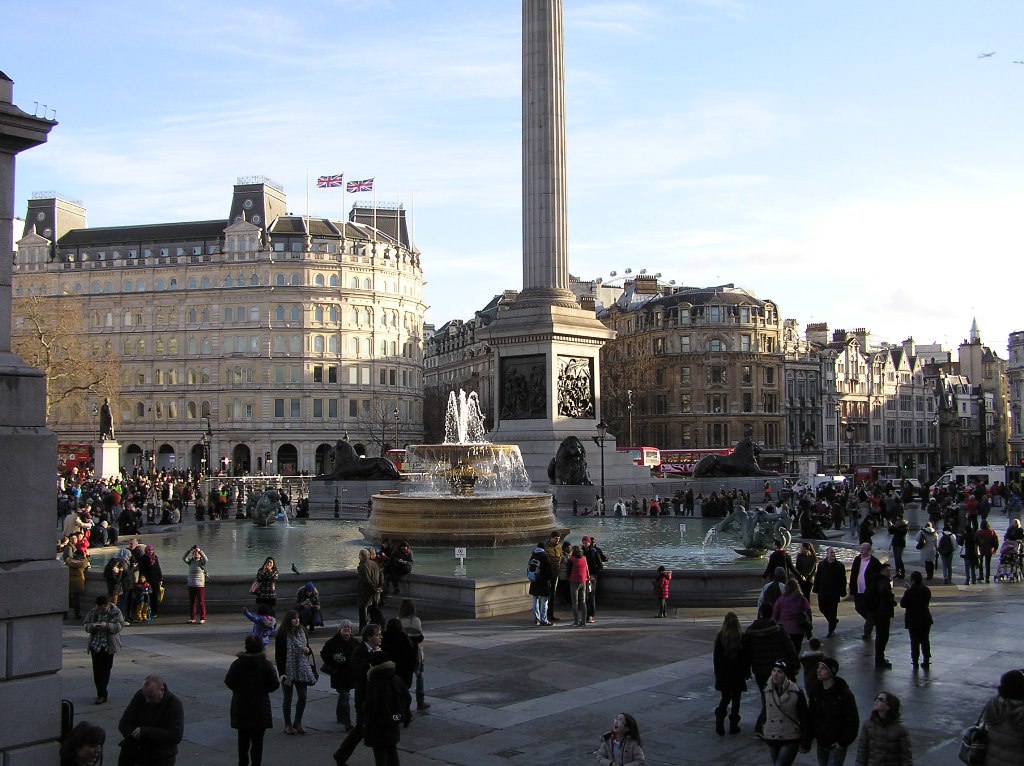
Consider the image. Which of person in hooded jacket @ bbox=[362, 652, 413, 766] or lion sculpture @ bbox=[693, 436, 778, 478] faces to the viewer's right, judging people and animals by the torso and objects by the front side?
the lion sculpture

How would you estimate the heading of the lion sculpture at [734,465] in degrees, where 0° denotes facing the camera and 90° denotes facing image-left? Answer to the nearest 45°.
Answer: approximately 270°

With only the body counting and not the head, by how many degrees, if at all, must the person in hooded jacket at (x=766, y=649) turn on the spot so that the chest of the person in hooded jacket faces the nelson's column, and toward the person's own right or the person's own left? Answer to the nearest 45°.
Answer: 0° — they already face it

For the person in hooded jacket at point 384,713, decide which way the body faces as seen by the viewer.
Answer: away from the camera

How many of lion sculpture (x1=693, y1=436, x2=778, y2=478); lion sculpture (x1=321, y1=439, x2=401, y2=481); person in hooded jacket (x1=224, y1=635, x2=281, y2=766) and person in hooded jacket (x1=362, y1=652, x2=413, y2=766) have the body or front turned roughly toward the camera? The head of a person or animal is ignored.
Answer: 0

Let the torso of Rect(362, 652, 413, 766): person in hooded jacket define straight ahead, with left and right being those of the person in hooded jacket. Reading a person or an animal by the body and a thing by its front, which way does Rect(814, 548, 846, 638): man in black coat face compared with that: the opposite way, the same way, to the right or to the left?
the opposite way

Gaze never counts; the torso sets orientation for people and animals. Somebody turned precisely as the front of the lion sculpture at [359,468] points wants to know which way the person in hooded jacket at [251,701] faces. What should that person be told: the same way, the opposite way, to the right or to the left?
to the right

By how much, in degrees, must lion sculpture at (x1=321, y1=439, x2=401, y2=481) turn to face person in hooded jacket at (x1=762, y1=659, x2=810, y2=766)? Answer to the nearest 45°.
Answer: approximately 90° to its left

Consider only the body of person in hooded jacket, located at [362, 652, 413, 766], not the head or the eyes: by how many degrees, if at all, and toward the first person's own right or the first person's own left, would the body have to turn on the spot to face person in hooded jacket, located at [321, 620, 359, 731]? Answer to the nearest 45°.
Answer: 0° — they already face them

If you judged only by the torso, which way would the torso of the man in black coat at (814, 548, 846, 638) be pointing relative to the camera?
toward the camera

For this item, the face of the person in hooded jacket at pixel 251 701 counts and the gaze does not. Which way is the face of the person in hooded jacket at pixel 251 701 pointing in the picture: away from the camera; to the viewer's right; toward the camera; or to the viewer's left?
away from the camera

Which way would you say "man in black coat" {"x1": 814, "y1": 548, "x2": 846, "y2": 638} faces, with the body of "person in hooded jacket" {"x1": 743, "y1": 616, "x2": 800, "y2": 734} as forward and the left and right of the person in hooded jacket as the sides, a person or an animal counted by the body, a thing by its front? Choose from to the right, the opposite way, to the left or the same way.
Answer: the opposite way

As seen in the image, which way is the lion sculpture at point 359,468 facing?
to the viewer's left

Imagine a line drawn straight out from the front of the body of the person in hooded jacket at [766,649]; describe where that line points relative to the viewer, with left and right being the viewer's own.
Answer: facing away from the viewer

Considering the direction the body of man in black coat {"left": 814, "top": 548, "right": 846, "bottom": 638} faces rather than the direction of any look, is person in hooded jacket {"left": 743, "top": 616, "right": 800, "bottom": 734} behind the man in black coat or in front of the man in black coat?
in front
